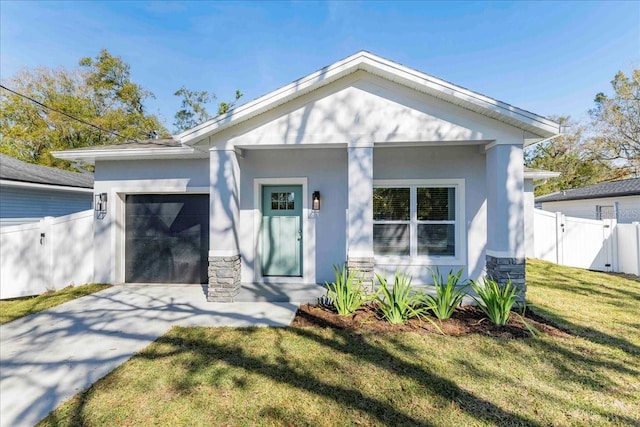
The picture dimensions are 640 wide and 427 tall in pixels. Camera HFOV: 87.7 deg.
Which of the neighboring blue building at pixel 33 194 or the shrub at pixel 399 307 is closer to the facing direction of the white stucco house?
the shrub

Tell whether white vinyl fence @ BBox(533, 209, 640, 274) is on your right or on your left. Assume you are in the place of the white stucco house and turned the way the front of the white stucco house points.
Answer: on your left

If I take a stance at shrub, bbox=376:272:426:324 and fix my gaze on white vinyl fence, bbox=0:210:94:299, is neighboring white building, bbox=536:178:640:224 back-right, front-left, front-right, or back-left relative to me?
back-right

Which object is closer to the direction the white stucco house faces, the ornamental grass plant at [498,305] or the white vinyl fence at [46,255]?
the ornamental grass plant

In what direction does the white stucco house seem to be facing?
toward the camera

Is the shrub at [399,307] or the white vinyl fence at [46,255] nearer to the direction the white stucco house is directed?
the shrub

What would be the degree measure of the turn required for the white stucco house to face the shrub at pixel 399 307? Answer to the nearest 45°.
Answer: approximately 45° to its left

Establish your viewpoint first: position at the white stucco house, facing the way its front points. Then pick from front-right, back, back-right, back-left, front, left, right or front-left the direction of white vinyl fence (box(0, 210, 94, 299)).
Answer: right

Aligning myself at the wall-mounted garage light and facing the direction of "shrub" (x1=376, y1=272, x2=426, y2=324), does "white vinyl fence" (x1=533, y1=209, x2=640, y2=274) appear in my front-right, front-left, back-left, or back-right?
front-left

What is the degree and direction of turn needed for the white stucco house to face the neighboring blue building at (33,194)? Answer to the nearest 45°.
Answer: approximately 90° to its right

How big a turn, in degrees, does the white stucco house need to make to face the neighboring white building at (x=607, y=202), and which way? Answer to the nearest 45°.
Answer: approximately 135° to its left
